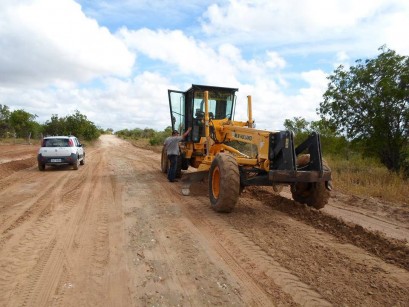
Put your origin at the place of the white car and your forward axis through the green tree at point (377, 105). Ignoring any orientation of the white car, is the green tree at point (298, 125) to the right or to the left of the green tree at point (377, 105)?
left

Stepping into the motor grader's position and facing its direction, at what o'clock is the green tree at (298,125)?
The green tree is roughly at 8 o'clock from the motor grader.

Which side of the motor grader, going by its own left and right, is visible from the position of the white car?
back

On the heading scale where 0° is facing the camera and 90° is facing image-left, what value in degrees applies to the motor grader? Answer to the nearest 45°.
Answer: approximately 315°
